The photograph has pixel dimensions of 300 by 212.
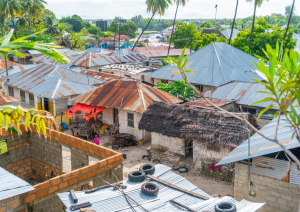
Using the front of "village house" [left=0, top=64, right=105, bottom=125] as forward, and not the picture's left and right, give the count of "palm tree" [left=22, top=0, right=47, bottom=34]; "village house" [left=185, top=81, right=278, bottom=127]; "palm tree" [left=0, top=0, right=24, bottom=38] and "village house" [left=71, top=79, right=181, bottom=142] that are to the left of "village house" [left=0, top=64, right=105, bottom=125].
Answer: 2

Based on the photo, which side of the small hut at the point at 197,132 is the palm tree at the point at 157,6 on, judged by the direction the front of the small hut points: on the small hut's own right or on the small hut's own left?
on the small hut's own right

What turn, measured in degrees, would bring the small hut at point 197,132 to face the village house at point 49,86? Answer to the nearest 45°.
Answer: approximately 90° to its right

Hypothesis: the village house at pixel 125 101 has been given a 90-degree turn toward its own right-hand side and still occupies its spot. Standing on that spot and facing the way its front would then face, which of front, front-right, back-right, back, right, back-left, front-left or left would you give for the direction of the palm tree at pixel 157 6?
front-right

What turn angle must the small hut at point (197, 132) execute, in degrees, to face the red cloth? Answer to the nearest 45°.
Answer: approximately 90° to its right

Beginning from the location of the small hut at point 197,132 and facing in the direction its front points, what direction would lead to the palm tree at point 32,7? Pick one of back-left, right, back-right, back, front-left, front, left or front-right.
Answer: right

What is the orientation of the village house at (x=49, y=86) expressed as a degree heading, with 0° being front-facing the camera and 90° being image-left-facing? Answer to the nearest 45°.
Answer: approximately 45°

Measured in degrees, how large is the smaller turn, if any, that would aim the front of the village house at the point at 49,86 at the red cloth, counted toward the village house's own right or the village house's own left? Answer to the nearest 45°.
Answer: approximately 90° to the village house's own left

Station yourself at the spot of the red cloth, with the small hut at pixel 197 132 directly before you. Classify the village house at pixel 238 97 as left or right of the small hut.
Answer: left

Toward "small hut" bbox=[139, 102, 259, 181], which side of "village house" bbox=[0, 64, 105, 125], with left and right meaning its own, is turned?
left

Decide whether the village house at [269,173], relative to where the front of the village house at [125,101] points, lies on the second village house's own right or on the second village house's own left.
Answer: on the second village house's own left
